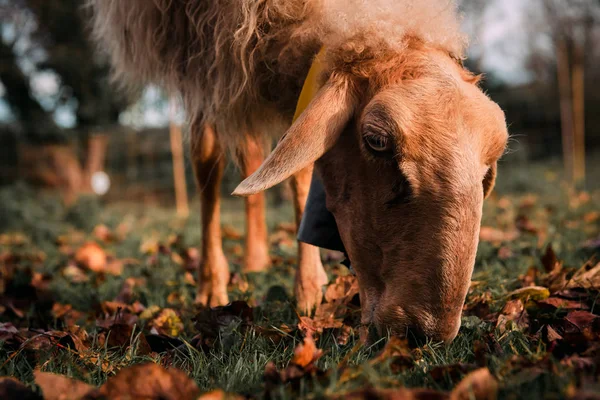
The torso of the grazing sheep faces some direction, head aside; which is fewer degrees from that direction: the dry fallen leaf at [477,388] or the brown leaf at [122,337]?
the dry fallen leaf

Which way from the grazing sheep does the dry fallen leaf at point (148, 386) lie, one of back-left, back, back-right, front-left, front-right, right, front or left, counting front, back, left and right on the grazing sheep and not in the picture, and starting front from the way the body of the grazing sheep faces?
right

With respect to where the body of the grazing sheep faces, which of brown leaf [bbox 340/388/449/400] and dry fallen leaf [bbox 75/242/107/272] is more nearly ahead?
the brown leaf

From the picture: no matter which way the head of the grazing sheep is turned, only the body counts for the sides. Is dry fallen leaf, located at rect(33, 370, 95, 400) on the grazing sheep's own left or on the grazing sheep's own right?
on the grazing sheep's own right

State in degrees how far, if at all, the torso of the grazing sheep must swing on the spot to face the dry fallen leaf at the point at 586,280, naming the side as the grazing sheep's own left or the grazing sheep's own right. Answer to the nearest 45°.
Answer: approximately 90° to the grazing sheep's own left

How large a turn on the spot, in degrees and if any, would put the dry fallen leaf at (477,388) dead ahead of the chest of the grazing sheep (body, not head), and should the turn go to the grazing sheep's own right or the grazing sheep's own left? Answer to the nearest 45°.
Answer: approximately 45° to the grazing sheep's own right

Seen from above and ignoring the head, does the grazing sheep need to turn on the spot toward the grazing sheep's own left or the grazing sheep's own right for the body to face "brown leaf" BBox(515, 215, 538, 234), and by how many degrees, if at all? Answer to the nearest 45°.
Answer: approximately 90° to the grazing sheep's own left

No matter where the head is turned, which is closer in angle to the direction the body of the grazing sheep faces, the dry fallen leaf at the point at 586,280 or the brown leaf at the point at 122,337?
the dry fallen leaf

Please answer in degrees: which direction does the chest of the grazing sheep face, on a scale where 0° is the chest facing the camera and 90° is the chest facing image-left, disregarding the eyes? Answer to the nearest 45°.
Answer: approximately 315°
